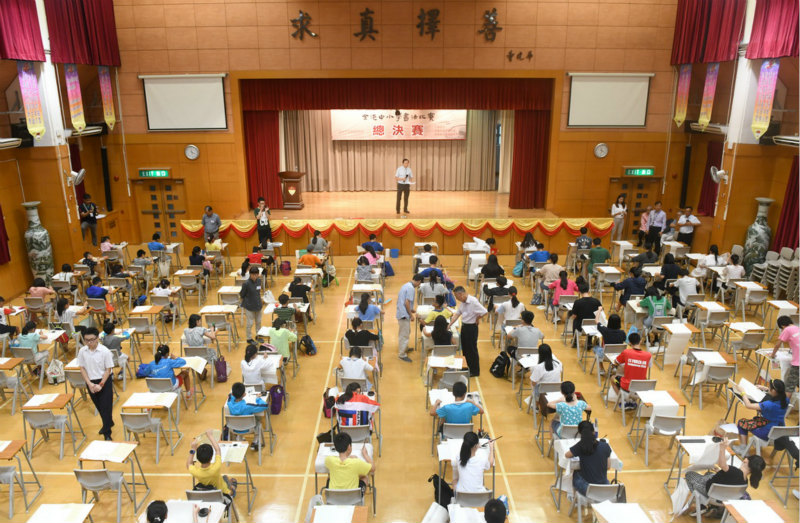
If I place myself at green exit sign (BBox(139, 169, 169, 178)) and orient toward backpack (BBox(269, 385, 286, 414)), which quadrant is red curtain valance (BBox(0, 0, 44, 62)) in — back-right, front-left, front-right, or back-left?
front-right

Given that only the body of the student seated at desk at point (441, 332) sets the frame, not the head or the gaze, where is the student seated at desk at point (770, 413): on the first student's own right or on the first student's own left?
on the first student's own right

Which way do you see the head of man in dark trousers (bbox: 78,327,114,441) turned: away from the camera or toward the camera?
toward the camera

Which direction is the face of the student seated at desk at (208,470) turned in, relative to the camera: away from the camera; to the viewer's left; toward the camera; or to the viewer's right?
away from the camera

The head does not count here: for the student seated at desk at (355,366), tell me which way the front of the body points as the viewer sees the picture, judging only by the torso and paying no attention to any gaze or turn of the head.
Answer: away from the camera

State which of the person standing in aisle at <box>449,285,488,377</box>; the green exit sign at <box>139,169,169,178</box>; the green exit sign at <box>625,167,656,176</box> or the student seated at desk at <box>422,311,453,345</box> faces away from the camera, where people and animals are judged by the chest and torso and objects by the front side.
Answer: the student seated at desk

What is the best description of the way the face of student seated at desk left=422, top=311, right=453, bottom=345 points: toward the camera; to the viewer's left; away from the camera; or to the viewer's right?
away from the camera

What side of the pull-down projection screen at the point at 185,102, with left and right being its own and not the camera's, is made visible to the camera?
front

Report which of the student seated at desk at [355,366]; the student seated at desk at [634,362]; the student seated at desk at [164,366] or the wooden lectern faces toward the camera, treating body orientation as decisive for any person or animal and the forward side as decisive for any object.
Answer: the wooden lectern

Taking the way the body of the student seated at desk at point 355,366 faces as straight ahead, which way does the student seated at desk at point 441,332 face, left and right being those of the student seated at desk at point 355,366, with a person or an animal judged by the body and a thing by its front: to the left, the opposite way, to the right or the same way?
the same way

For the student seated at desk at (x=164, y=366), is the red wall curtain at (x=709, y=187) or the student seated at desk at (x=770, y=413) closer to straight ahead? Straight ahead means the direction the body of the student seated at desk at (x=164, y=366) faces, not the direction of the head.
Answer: the red wall curtain

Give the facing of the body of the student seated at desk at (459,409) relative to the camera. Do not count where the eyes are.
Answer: away from the camera

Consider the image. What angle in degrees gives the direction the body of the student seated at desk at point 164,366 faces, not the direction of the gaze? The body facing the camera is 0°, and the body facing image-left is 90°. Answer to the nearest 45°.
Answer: approximately 225°

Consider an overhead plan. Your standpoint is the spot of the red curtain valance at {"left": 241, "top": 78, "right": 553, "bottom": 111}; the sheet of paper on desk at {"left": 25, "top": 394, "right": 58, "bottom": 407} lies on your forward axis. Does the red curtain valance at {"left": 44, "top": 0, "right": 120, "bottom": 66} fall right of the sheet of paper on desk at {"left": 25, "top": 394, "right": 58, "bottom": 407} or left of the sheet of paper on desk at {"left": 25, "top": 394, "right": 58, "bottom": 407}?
right

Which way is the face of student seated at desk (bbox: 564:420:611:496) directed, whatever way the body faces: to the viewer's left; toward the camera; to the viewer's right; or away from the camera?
away from the camera

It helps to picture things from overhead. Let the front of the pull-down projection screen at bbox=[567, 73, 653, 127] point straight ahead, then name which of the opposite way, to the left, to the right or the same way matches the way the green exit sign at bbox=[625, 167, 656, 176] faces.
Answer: the same way

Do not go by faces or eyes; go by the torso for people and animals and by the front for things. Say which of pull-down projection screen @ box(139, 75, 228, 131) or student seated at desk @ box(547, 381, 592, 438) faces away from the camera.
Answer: the student seated at desk

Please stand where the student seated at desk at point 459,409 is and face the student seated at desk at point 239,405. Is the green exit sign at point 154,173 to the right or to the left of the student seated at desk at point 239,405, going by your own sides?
right

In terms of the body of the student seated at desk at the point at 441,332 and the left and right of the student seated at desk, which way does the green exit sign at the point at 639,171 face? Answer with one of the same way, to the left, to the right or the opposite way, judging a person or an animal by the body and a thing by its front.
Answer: the opposite way

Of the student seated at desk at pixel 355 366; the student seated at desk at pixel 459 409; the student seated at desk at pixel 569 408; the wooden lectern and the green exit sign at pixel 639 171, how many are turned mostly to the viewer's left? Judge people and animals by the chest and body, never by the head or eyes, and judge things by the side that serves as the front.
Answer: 0
